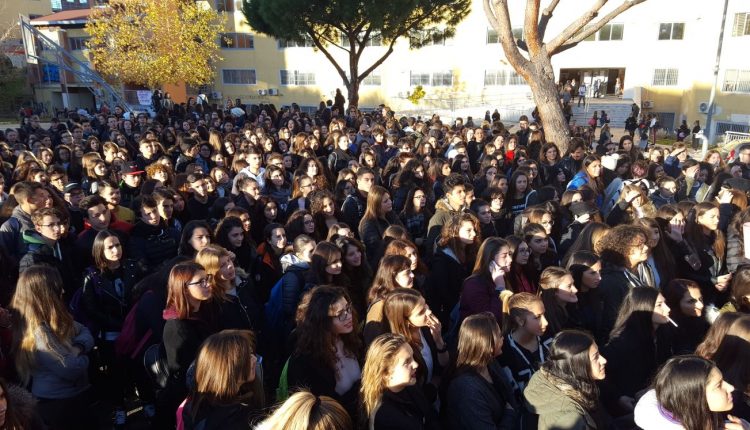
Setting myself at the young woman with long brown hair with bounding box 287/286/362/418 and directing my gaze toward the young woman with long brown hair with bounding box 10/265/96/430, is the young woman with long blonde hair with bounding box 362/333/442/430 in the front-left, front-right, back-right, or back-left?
back-left

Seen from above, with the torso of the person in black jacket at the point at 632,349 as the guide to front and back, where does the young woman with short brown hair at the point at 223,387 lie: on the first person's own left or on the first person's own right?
on the first person's own right

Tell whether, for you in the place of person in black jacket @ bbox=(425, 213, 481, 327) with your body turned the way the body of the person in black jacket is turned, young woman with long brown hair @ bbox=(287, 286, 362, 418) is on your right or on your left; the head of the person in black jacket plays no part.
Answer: on your right

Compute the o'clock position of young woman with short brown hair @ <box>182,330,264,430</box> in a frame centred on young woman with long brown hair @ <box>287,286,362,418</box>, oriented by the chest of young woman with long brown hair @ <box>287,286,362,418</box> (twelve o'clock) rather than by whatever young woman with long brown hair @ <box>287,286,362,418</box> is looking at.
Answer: young woman with short brown hair @ <box>182,330,264,430</box> is roughly at 3 o'clock from young woman with long brown hair @ <box>287,286,362,418</box>.
